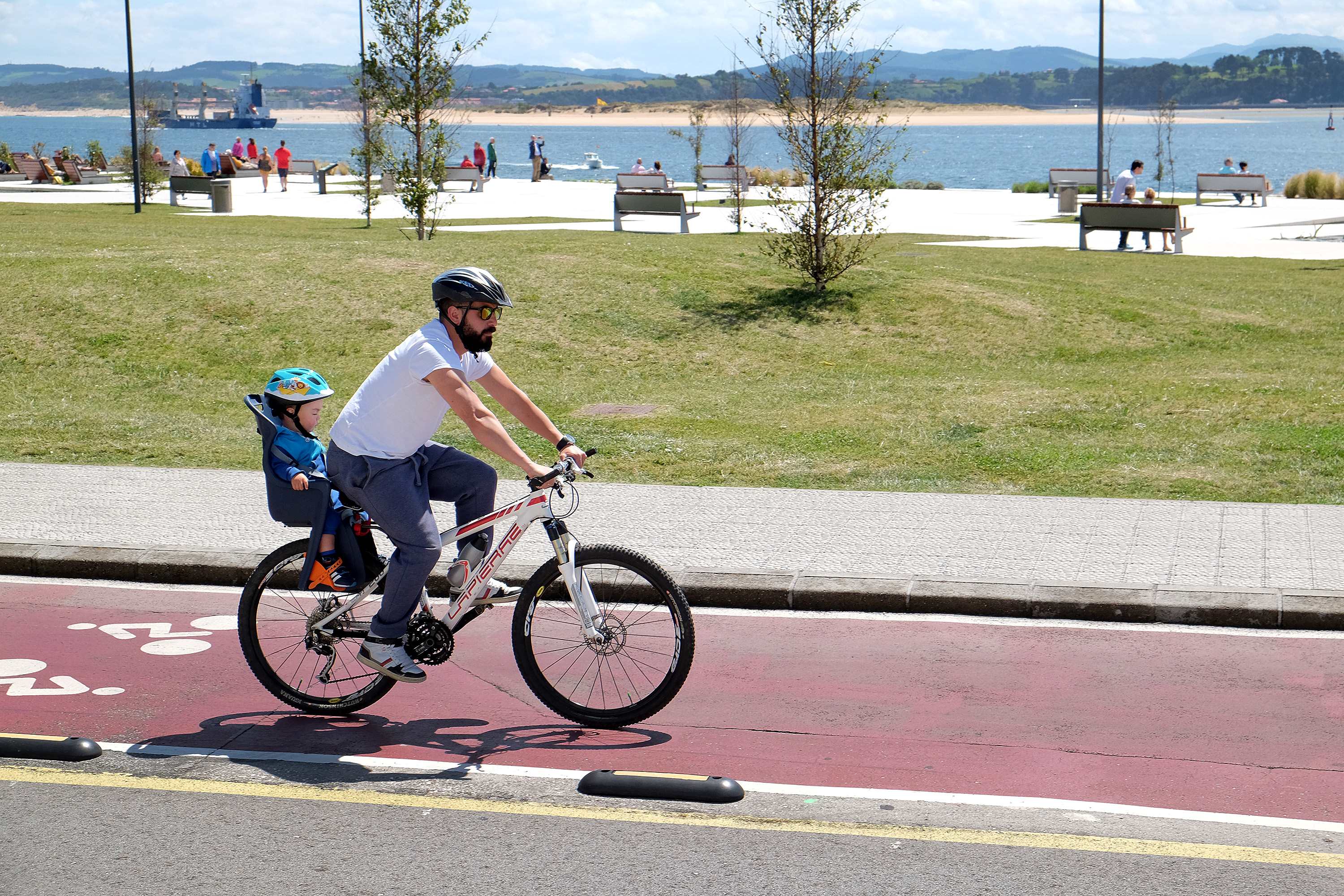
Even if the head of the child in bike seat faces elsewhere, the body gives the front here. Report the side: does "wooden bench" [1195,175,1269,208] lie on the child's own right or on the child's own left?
on the child's own left

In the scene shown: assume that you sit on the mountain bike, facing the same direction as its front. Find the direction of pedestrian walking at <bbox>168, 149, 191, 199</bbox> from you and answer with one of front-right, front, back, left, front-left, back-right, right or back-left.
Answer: left

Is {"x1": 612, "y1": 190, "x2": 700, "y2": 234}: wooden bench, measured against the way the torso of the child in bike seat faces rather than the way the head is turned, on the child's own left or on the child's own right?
on the child's own left

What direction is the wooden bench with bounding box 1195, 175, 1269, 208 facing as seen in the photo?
away from the camera

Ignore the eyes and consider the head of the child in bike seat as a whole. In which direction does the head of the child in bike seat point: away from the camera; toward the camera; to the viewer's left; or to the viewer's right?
to the viewer's right

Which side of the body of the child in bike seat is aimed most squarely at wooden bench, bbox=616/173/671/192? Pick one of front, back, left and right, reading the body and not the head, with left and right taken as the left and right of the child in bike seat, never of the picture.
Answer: left

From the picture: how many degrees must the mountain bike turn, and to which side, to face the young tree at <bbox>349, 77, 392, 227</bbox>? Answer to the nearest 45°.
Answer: approximately 90° to its left

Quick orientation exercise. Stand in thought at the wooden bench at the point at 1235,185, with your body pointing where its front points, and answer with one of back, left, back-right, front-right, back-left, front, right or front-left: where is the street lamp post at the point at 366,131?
back-left

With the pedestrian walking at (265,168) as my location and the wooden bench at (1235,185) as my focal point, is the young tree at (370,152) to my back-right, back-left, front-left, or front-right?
front-right

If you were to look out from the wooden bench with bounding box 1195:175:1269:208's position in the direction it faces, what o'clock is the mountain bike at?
The mountain bike is roughly at 6 o'clock from the wooden bench.

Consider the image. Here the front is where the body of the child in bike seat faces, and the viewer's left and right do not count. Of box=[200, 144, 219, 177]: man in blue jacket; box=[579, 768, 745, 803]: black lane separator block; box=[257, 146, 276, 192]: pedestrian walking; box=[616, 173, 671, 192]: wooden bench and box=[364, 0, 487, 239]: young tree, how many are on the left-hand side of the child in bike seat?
4

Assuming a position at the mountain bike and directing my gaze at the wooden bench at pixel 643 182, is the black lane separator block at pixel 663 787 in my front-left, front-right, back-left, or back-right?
back-right

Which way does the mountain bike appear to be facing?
to the viewer's right

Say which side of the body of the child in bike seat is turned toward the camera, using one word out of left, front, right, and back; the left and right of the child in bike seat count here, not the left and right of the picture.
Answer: right
